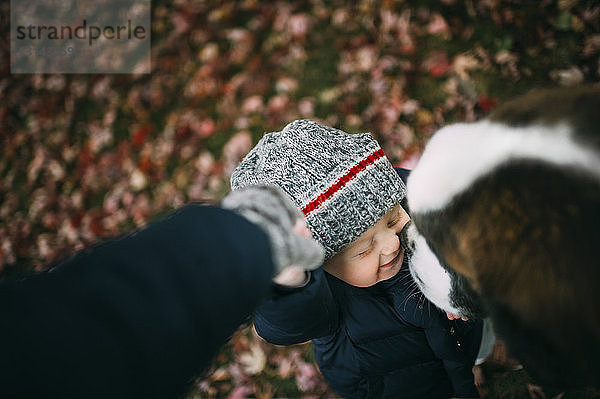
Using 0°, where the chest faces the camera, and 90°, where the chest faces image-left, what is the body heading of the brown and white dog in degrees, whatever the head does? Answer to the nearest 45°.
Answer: approximately 90°

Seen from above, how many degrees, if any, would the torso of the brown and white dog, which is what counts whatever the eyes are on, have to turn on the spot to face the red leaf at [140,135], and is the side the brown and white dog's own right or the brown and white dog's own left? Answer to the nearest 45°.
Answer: approximately 45° to the brown and white dog's own right
